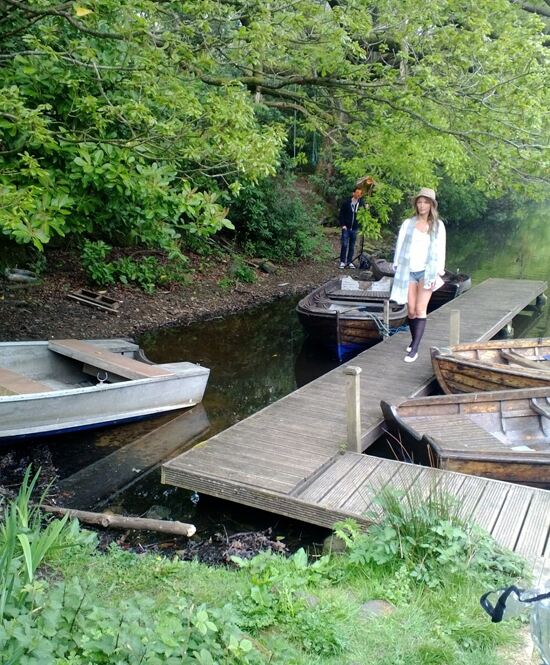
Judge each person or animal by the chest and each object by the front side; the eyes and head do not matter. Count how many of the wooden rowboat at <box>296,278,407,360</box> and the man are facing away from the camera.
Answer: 0

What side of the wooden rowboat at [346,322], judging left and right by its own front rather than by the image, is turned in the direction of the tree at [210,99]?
front

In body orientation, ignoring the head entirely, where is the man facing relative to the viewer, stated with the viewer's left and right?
facing the viewer and to the right of the viewer

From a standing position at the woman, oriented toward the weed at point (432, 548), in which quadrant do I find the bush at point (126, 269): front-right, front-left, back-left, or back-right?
back-right

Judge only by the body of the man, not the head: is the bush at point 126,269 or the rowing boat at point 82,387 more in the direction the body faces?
the rowing boat

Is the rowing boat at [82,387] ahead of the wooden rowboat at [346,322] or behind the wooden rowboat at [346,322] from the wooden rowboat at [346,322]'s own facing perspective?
ahead
